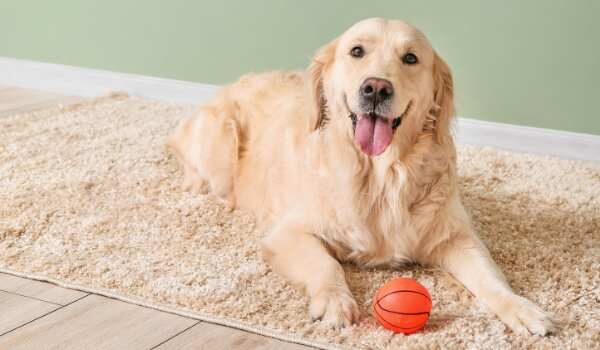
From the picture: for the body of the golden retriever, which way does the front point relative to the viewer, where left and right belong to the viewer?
facing the viewer and to the right of the viewer

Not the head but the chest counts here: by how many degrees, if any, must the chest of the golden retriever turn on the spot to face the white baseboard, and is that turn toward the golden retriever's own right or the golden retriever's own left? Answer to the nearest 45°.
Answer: approximately 180°
